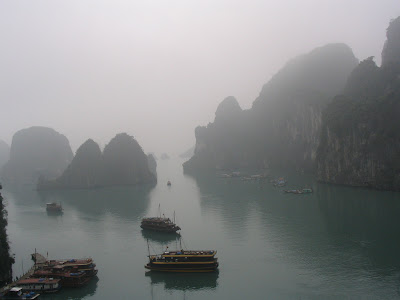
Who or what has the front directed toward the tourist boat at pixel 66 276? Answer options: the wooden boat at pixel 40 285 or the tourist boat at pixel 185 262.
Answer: the tourist boat at pixel 185 262

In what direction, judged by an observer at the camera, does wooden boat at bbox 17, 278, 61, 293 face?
facing to the left of the viewer

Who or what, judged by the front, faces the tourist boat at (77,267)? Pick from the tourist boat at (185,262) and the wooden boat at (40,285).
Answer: the tourist boat at (185,262)

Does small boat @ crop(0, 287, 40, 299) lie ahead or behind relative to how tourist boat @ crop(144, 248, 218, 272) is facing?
ahead

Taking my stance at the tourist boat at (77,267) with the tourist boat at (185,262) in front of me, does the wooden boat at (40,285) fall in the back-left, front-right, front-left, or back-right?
back-right

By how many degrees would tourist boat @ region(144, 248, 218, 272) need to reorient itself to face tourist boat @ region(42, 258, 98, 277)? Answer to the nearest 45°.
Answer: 0° — it already faces it

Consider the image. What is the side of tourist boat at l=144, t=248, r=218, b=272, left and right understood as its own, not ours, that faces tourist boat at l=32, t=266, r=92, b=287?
front

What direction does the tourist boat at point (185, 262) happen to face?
to the viewer's left

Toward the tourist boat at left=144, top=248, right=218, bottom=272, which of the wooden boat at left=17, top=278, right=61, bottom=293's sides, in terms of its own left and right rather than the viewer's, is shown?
back
